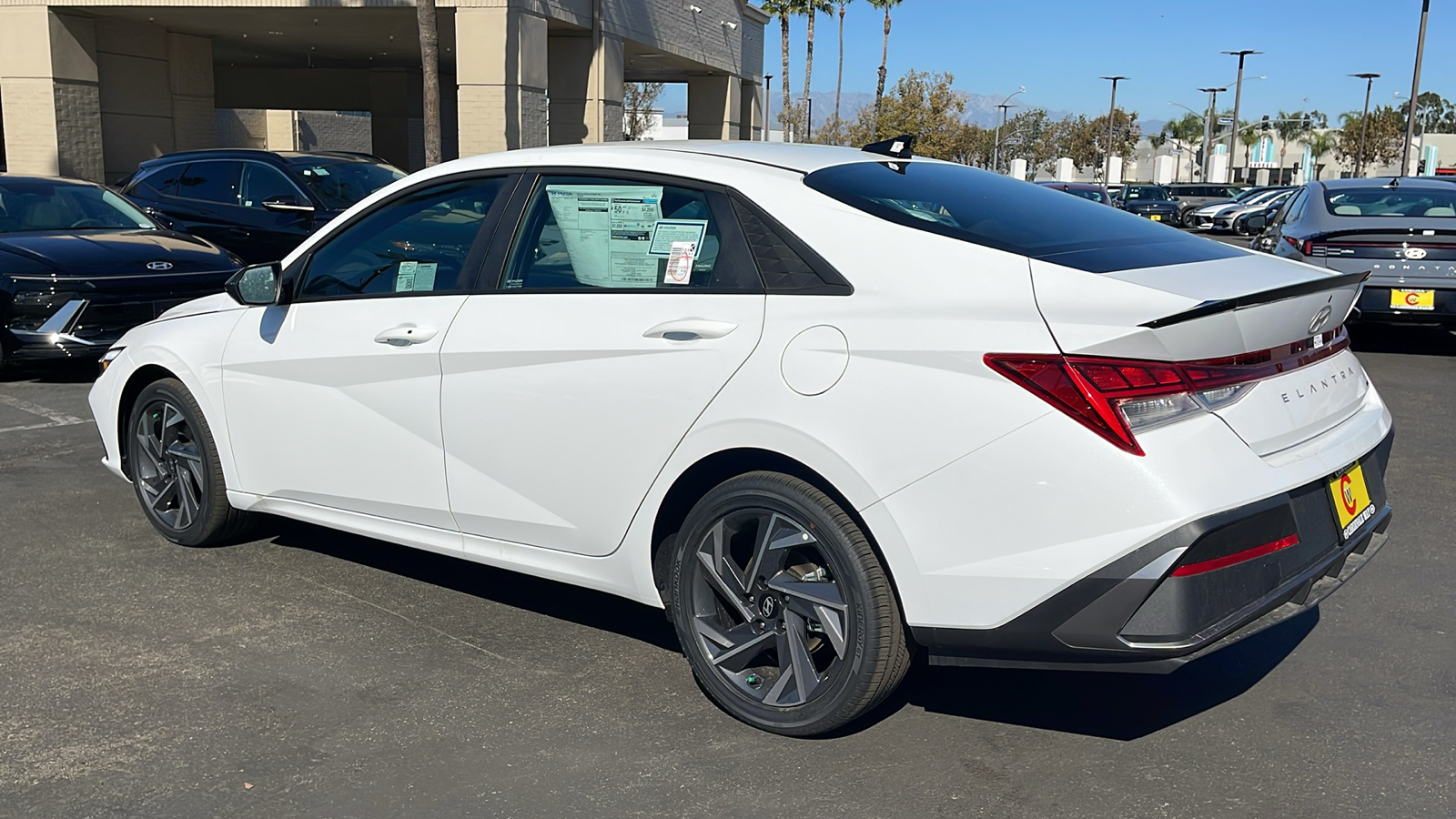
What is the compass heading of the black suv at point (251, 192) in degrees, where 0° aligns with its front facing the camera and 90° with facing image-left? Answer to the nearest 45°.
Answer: approximately 315°

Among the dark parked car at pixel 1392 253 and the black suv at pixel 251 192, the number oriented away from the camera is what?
1

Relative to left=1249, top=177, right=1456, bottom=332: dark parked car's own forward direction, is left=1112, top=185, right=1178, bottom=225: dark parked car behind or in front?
in front

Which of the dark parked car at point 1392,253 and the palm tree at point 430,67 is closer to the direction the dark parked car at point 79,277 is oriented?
the dark parked car

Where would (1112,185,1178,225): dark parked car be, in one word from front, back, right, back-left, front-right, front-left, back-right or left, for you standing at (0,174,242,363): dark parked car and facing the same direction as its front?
left

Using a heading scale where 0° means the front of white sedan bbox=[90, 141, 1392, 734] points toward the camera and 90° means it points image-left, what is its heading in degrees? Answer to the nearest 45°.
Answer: approximately 135°

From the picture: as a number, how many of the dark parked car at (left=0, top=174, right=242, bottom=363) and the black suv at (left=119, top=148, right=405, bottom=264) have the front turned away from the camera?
0

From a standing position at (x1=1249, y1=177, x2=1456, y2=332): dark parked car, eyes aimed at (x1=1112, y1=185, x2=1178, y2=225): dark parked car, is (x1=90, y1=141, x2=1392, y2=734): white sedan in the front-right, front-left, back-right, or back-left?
back-left

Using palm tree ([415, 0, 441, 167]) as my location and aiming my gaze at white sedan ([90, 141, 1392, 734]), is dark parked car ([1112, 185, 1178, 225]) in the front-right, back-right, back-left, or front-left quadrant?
back-left

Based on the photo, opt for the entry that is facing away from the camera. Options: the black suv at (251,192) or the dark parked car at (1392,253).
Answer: the dark parked car

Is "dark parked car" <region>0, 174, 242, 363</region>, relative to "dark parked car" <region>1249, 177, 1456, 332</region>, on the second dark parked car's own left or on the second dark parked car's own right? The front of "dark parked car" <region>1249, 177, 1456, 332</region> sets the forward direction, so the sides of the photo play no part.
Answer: on the second dark parked car's own left

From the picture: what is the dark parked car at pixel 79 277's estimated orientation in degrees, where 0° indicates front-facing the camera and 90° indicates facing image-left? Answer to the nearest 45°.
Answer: approximately 315°

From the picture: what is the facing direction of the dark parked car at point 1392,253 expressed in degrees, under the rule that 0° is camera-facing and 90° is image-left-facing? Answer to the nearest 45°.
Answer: approximately 180°

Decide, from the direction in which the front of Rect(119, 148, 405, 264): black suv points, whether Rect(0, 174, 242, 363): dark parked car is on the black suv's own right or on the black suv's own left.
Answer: on the black suv's own right

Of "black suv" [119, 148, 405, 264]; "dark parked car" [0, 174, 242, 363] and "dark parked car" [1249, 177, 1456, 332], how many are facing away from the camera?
1

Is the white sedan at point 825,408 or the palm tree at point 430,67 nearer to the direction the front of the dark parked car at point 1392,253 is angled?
the palm tree

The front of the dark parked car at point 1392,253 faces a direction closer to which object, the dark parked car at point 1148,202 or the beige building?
the dark parked car

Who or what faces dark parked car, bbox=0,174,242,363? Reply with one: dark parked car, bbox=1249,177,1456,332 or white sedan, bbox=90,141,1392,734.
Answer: the white sedan

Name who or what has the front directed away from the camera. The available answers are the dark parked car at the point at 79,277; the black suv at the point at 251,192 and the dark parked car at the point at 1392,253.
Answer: the dark parked car at the point at 1392,253
